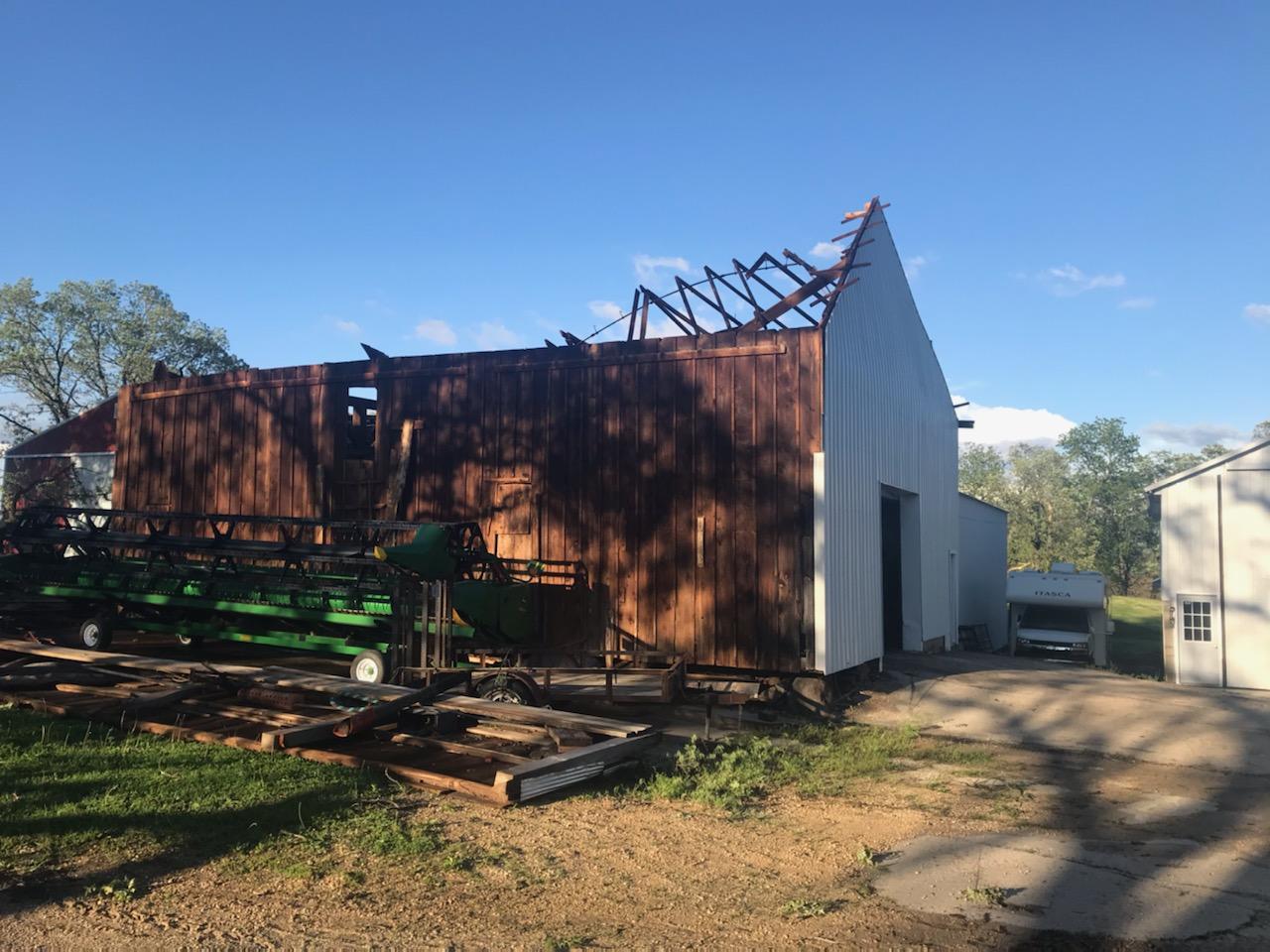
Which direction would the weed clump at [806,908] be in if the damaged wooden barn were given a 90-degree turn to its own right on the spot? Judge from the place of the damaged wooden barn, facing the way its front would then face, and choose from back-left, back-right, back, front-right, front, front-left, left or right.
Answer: front-left

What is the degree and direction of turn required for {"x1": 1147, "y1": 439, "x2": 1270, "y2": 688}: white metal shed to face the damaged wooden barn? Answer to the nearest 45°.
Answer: approximately 45° to its right

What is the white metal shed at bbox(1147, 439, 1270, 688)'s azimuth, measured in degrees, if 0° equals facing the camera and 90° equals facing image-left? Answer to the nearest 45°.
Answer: approximately 0°

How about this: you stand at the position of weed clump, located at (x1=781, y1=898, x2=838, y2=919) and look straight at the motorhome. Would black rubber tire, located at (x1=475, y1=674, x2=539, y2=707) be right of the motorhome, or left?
left

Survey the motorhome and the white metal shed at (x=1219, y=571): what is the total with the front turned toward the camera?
2

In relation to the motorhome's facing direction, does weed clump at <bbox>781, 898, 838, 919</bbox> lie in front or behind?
in front

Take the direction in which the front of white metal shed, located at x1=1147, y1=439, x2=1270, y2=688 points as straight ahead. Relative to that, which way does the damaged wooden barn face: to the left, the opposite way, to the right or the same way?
to the left

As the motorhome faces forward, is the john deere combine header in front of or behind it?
in front

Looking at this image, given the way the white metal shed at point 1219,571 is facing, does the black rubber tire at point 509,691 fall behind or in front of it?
in front

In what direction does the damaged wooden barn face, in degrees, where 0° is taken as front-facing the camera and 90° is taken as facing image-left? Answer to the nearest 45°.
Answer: approximately 315°
